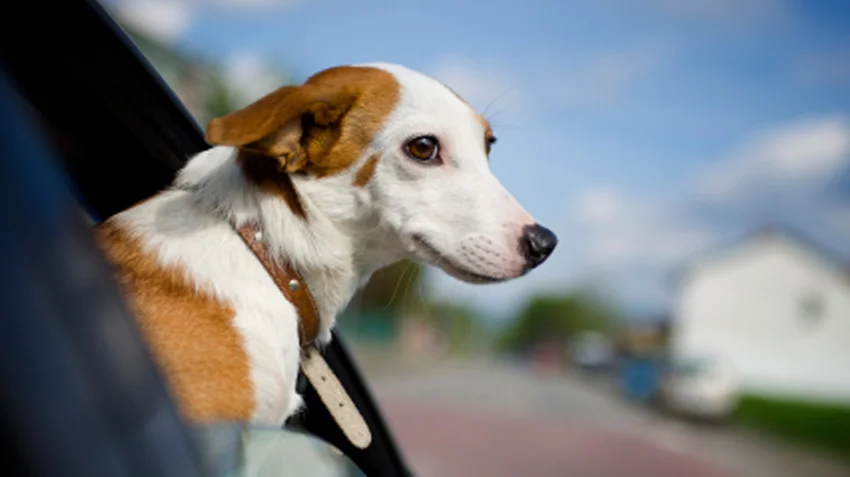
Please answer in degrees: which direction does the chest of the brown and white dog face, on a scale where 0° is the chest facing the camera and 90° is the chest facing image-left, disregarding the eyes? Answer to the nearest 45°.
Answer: approximately 270°

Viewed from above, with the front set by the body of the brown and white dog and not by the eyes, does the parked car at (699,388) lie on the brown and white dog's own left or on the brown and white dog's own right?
on the brown and white dog's own left
